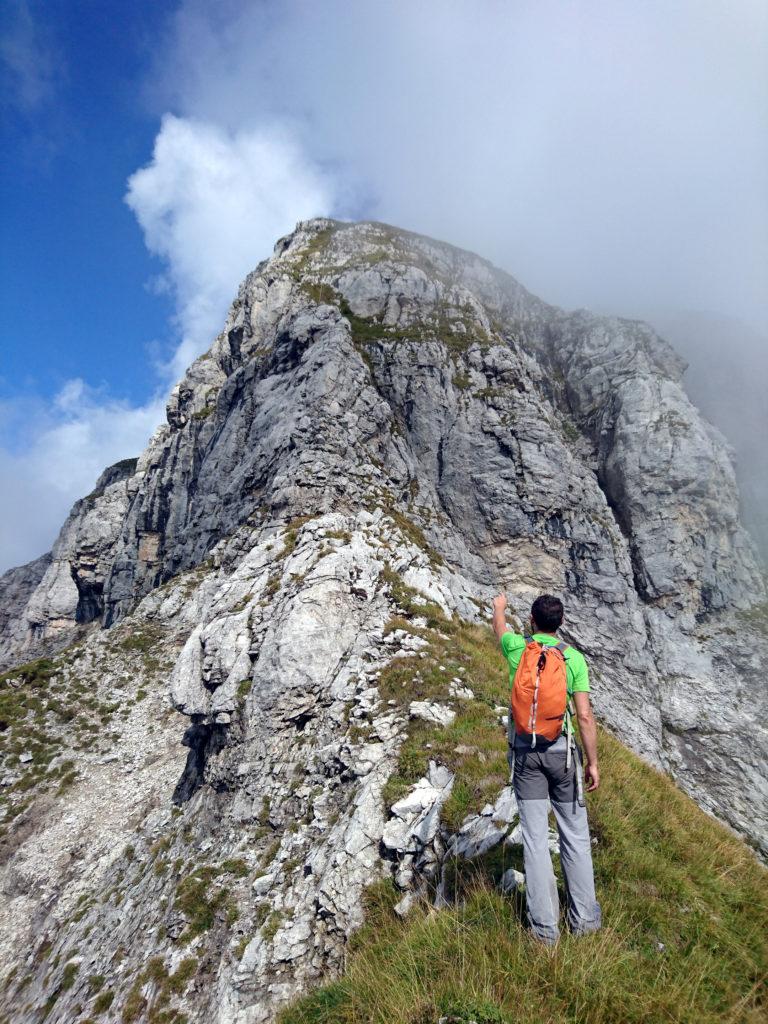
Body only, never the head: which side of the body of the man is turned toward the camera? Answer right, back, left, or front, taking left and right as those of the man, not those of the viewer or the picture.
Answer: back
